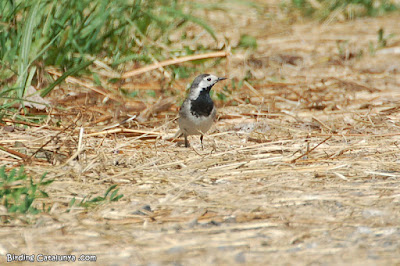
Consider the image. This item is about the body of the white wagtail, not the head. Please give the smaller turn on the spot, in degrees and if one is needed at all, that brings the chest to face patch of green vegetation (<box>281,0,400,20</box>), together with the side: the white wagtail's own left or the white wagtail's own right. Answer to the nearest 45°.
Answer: approximately 90° to the white wagtail's own left

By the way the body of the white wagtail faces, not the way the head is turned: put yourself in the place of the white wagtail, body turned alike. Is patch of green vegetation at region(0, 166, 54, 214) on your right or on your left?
on your right

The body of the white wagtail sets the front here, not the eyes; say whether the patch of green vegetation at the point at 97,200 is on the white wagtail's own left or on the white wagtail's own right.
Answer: on the white wagtail's own right

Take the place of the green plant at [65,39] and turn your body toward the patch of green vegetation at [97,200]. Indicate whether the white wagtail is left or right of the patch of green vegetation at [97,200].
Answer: left

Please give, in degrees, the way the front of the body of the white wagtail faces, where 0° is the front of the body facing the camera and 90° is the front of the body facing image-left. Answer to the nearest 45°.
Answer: approximately 315°

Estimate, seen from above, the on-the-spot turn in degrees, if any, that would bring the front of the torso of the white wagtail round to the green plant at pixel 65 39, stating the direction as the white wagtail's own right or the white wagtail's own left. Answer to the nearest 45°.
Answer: approximately 180°
